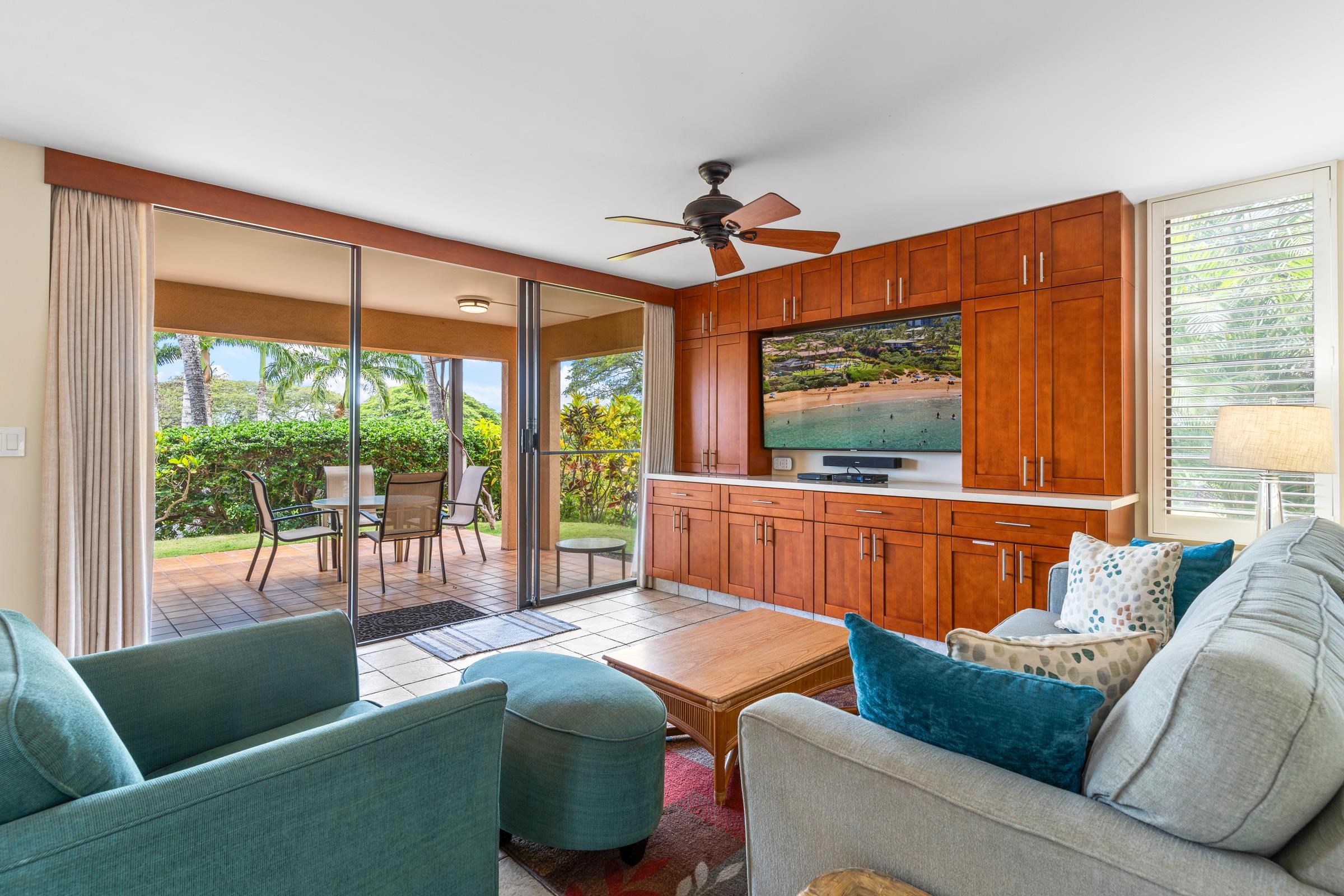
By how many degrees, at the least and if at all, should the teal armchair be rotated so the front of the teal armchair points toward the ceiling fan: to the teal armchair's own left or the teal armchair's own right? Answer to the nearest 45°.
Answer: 0° — it already faces it

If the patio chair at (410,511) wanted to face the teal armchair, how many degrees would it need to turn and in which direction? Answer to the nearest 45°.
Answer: approximately 135° to its left

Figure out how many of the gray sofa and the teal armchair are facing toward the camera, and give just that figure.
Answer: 0

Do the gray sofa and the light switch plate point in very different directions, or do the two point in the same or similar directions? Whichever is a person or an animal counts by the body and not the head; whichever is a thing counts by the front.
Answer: very different directions

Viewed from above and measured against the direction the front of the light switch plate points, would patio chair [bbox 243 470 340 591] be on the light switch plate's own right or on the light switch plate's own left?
on the light switch plate's own left

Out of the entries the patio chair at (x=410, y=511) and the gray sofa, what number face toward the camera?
0

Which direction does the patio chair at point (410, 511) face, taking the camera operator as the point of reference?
facing away from the viewer and to the left of the viewer

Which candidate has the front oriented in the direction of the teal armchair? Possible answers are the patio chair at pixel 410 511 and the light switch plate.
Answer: the light switch plate

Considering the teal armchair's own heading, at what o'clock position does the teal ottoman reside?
The teal ottoman is roughly at 1 o'clock from the teal armchair.

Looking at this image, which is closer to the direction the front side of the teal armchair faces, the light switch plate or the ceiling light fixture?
the ceiling light fixture

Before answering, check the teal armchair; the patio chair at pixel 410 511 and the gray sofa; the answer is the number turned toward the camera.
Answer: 0

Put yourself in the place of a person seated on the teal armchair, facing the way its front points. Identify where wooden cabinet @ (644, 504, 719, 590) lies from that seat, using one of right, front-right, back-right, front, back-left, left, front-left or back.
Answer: front

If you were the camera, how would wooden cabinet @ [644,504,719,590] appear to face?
facing the viewer and to the left of the viewer

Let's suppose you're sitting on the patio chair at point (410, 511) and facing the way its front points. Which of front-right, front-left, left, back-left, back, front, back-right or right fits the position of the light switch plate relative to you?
left
